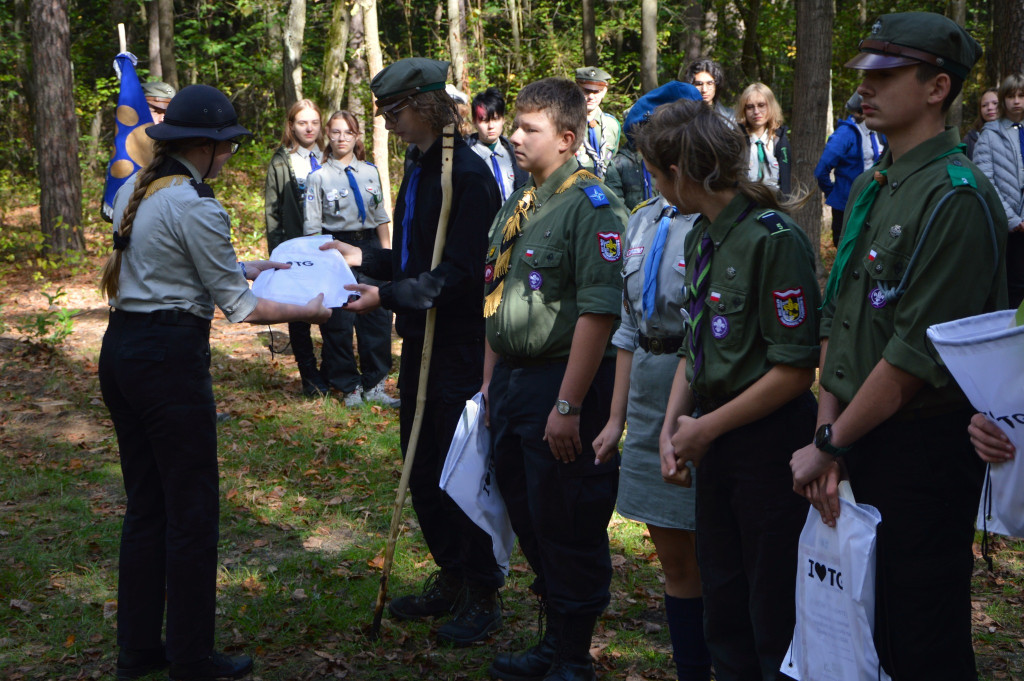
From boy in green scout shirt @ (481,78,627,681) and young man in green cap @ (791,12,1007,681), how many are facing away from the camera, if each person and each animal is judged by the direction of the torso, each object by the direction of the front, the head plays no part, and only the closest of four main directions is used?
0

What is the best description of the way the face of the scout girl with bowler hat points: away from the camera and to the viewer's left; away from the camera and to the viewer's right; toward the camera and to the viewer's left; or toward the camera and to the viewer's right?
away from the camera and to the viewer's right

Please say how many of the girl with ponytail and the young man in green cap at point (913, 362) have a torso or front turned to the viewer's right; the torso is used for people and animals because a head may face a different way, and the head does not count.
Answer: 0

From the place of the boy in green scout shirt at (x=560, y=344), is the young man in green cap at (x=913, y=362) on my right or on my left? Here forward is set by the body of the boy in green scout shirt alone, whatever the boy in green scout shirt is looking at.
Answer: on my left

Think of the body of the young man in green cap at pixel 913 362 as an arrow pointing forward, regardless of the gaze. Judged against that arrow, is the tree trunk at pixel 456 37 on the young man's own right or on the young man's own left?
on the young man's own right

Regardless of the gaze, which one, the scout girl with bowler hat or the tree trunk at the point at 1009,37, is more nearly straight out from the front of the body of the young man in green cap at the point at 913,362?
the scout girl with bowler hat

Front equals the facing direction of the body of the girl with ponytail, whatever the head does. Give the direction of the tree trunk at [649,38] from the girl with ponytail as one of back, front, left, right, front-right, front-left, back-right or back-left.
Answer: back-right

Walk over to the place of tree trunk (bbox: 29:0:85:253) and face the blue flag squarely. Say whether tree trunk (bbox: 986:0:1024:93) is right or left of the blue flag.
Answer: left

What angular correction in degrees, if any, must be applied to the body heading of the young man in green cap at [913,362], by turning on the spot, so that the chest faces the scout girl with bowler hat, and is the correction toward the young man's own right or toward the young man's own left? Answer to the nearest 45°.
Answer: approximately 45° to the young man's own right

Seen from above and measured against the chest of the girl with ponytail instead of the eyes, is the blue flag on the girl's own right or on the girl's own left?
on the girl's own right

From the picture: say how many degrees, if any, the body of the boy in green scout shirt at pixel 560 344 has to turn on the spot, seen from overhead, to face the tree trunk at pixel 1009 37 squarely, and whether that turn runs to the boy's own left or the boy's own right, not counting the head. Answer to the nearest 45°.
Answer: approximately 180°
